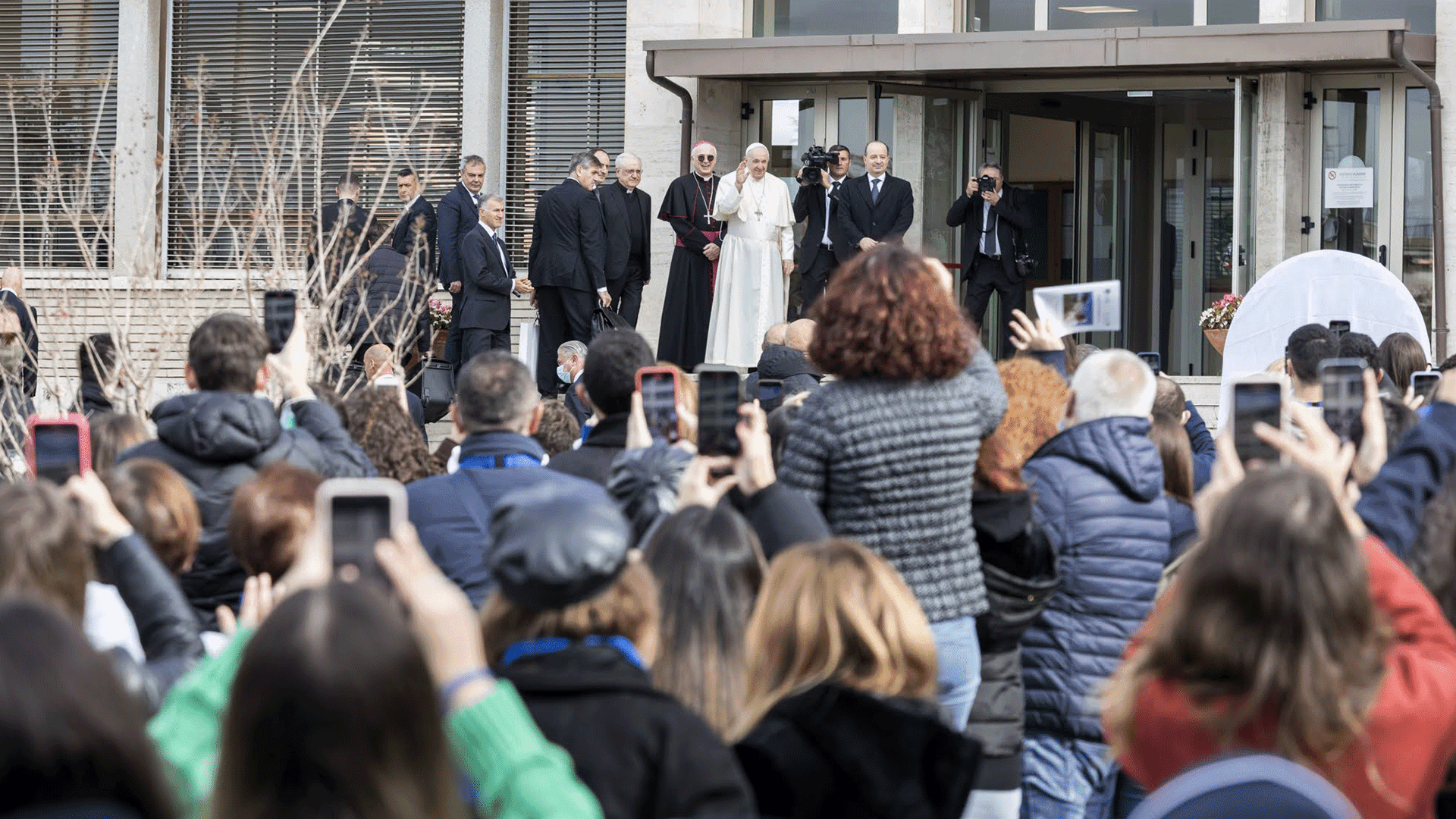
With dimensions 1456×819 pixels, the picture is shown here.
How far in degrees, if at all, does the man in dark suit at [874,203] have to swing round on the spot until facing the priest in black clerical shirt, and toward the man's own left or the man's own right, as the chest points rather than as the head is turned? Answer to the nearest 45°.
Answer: approximately 90° to the man's own right

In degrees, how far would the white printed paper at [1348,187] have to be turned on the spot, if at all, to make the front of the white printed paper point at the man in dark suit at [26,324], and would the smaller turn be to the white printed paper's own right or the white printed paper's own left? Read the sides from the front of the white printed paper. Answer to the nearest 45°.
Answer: approximately 45° to the white printed paper's own right

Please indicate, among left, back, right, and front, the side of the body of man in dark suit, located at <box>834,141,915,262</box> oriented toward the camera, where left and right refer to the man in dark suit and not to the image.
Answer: front

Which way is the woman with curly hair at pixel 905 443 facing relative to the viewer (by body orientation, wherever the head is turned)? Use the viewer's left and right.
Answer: facing away from the viewer

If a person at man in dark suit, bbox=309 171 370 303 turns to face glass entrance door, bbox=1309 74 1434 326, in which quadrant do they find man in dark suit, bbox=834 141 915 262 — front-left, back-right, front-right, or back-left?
front-left

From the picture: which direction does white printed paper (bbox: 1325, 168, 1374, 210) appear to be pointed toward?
toward the camera

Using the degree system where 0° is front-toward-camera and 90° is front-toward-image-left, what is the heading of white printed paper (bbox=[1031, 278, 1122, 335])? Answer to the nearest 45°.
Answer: approximately 0°

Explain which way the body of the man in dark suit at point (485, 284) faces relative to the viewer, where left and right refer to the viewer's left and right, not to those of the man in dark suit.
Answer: facing the viewer and to the right of the viewer

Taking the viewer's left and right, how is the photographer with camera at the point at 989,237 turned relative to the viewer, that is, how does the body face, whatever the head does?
facing the viewer

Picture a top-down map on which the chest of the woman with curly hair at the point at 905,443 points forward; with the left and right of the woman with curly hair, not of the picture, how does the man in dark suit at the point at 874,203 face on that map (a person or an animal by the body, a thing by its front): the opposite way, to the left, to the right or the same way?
the opposite way
